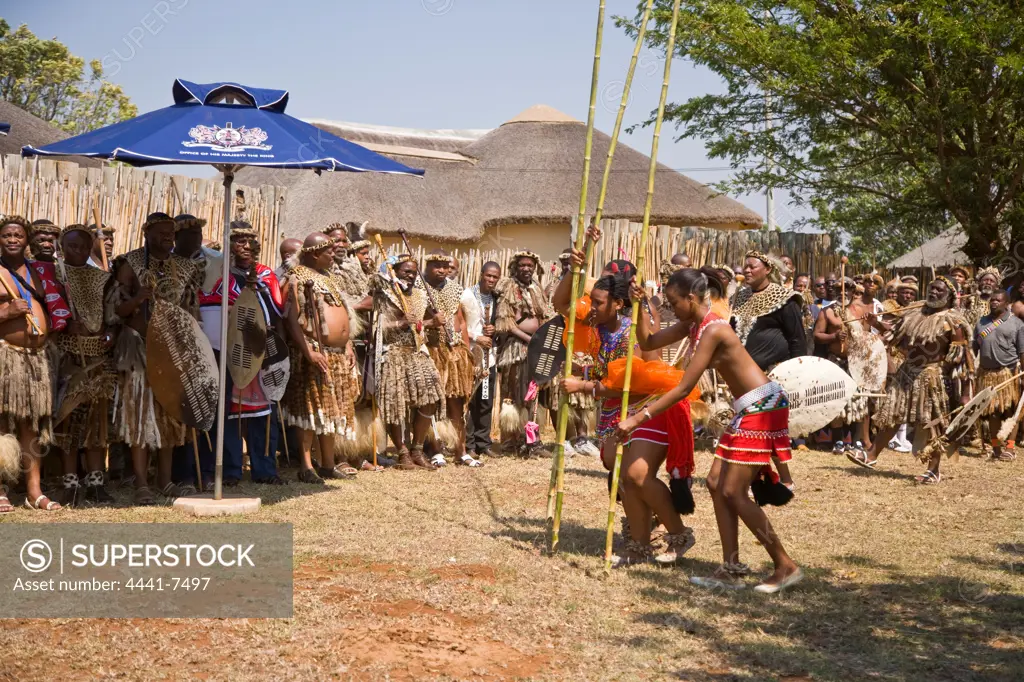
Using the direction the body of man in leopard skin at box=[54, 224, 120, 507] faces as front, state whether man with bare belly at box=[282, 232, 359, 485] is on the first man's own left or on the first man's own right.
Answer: on the first man's own left

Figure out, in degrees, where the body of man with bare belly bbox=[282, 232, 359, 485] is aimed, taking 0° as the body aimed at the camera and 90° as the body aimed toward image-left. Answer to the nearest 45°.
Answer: approximately 315°

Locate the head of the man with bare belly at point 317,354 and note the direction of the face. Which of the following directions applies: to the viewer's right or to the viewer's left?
to the viewer's right

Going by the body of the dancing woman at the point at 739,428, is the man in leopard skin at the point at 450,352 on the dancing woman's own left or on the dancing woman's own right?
on the dancing woman's own right

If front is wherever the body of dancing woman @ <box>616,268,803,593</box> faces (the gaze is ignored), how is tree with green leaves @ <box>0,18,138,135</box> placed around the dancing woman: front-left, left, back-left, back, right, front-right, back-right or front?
front-right

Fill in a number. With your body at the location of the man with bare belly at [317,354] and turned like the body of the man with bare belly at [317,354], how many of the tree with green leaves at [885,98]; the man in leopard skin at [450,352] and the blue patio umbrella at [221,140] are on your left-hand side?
2

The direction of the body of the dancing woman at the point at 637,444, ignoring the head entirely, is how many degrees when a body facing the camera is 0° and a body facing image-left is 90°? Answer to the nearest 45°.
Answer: approximately 90°

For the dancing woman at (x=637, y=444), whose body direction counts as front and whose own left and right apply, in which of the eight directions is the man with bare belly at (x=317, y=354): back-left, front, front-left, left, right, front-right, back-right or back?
front-right
